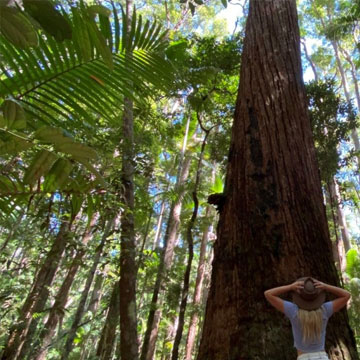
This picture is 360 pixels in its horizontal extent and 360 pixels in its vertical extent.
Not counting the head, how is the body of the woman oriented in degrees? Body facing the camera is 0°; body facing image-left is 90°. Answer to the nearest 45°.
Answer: approximately 180°

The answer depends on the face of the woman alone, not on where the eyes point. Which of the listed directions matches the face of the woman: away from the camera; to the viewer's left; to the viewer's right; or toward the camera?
away from the camera

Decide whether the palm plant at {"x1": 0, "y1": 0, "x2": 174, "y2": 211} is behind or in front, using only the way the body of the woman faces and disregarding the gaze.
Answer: behind
